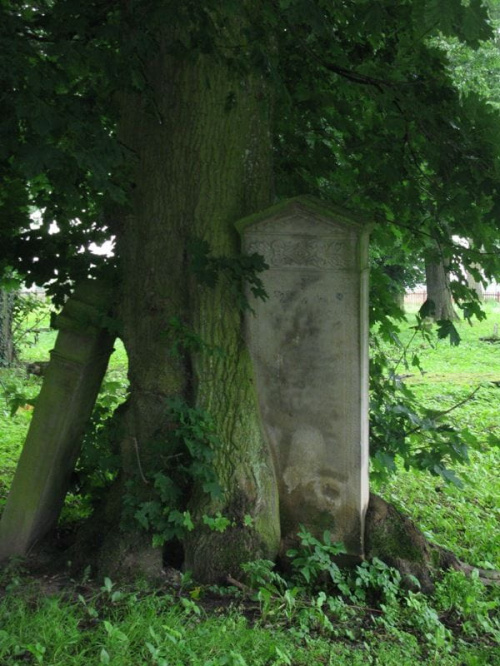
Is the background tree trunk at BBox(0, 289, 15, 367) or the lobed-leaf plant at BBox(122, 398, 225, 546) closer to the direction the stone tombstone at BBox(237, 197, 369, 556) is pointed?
the lobed-leaf plant

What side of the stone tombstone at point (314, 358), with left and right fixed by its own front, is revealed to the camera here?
front

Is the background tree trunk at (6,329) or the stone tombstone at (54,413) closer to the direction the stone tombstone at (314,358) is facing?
the stone tombstone

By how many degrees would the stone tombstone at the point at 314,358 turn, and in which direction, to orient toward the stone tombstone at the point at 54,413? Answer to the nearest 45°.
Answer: approximately 90° to its right

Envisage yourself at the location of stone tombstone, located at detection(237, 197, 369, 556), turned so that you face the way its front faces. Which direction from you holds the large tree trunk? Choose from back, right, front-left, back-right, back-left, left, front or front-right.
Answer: right

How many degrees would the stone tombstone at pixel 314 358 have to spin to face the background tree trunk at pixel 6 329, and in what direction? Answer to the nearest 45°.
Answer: approximately 135° to its right

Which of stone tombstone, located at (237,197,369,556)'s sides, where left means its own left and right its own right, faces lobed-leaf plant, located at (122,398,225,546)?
right
